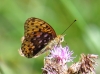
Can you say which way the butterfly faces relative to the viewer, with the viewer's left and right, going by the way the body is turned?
facing to the right of the viewer
